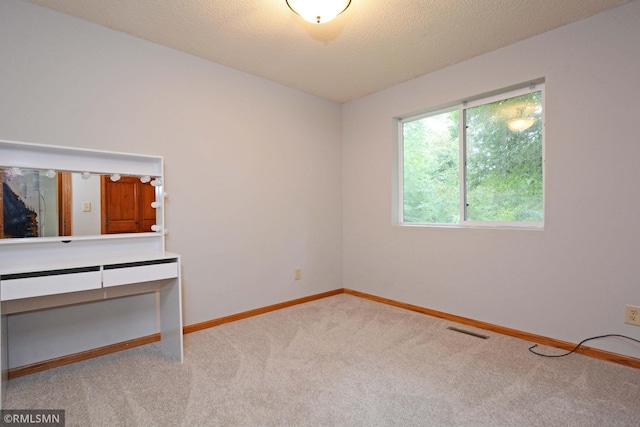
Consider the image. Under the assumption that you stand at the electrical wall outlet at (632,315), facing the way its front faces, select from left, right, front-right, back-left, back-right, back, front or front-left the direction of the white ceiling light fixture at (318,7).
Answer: front-right

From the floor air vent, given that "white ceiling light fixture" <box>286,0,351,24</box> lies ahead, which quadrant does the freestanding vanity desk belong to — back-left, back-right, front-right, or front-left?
front-right

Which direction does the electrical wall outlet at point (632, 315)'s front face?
toward the camera

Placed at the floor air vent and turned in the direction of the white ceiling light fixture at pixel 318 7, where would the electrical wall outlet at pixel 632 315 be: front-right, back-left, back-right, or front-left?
back-left

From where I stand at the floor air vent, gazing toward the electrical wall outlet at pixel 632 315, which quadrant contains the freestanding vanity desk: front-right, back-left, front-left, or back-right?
back-right

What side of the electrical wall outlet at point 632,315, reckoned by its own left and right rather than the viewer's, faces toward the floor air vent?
right

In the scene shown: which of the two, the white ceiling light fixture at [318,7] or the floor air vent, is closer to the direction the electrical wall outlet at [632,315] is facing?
the white ceiling light fixture

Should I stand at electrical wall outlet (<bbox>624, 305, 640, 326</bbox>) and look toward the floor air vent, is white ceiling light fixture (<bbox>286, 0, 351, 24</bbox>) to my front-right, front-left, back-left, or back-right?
front-left

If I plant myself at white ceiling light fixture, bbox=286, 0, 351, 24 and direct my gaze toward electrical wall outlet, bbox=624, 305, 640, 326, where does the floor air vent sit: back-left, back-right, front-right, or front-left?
front-left

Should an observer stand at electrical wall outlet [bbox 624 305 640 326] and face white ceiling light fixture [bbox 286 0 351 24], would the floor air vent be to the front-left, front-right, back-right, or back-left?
front-right
